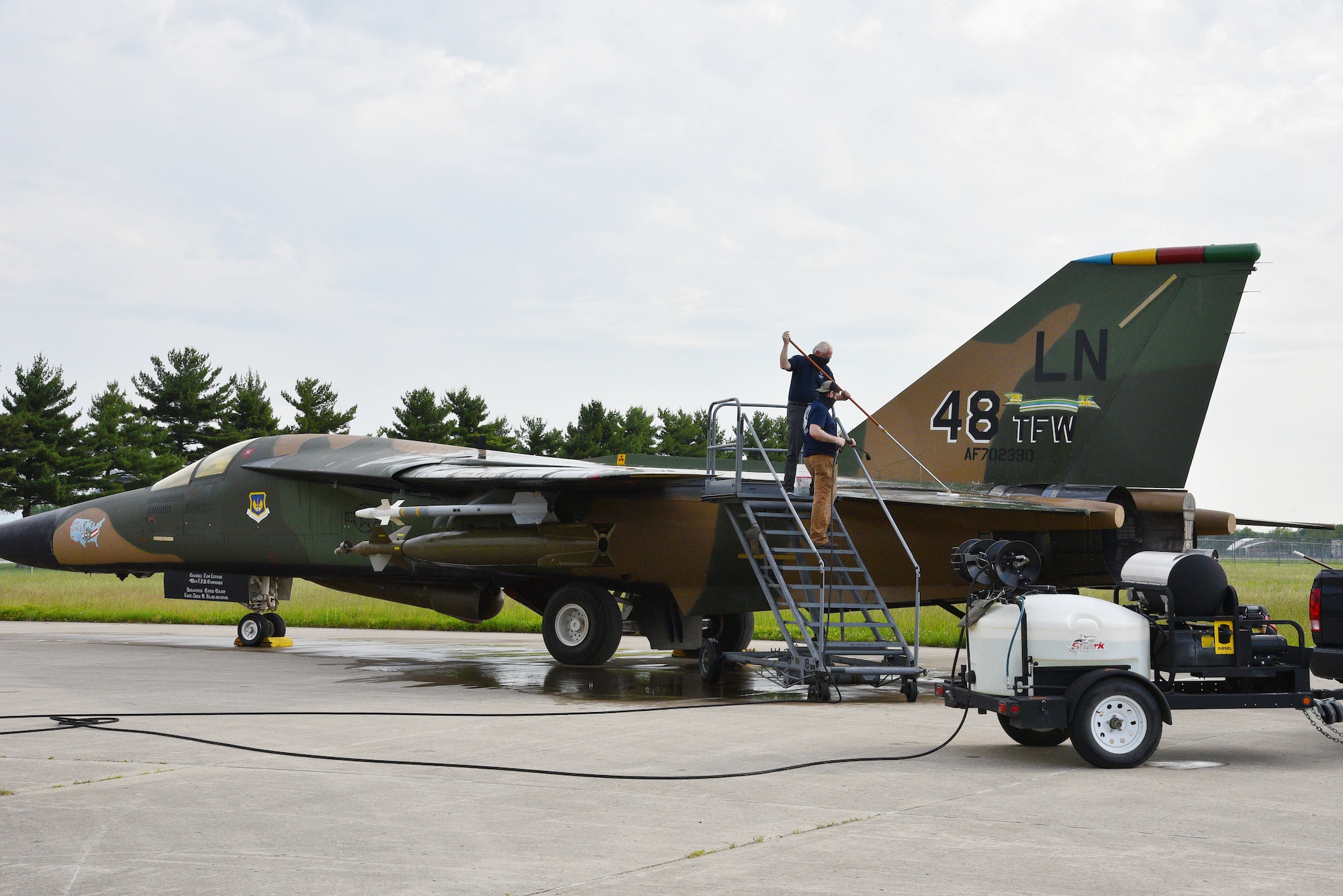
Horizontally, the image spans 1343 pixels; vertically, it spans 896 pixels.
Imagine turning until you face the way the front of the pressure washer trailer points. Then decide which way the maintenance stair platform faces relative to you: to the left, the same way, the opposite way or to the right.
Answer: to the right

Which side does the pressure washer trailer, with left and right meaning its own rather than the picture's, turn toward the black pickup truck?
front

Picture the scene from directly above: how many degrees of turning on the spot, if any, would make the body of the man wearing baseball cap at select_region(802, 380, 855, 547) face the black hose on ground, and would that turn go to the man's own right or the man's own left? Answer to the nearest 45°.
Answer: approximately 135° to the man's own right

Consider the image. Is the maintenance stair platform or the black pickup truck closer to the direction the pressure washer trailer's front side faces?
the black pickup truck

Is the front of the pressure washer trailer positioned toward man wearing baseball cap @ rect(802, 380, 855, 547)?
no

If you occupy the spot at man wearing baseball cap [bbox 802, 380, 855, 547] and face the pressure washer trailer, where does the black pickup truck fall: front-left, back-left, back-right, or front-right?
front-left

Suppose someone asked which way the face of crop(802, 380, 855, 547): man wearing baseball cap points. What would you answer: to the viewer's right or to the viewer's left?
to the viewer's right

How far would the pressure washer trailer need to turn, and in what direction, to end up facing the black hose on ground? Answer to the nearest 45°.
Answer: approximately 135° to its left

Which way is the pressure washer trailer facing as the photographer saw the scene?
facing away from the viewer and to the right of the viewer

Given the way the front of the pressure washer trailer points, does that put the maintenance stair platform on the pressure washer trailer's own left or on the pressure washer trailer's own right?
on the pressure washer trailer's own left

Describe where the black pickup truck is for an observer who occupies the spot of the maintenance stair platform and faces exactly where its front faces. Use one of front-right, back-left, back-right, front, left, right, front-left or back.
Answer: front

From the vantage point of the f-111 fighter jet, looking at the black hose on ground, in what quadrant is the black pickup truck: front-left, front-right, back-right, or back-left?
front-left
